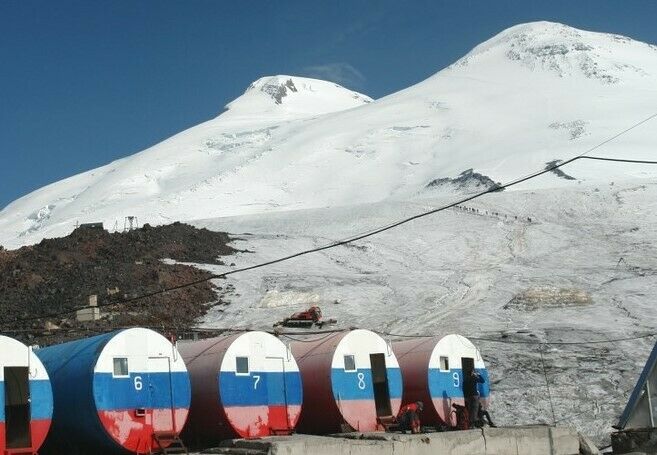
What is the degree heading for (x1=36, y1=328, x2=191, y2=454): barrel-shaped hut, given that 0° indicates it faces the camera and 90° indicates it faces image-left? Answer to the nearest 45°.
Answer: approximately 315°

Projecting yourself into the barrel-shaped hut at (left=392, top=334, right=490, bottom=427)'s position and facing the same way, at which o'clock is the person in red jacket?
The person in red jacket is roughly at 2 o'clock from the barrel-shaped hut.

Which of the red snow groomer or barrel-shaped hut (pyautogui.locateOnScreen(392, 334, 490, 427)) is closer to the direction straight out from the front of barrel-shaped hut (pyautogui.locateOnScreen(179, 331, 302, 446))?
the barrel-shaped hut

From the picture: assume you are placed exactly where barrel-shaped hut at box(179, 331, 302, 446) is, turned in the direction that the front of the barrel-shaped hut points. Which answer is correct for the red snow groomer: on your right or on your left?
on your left

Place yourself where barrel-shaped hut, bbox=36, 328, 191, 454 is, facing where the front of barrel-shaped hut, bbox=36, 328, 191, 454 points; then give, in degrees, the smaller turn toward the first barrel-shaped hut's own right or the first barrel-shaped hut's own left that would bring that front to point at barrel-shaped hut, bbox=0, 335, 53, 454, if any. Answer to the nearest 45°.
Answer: approximately 90° to the first barrel-shaped hut's own right

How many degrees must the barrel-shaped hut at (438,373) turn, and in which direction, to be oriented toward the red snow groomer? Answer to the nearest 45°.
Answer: approximately 180°

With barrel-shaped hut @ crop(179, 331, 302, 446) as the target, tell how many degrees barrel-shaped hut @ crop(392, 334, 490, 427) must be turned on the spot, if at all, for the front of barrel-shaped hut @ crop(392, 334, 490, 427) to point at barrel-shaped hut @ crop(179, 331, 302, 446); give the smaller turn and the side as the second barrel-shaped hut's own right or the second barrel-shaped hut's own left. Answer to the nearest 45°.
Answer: approximately 90° to the second barrel-shaped hut's own right

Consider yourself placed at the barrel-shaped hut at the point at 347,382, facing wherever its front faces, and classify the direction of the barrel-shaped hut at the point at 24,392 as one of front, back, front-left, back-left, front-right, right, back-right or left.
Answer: right

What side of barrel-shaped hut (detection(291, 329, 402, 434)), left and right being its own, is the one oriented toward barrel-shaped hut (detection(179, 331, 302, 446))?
right

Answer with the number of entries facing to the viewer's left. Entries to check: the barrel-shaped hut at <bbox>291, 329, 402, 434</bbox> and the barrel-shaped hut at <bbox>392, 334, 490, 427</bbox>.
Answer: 0
